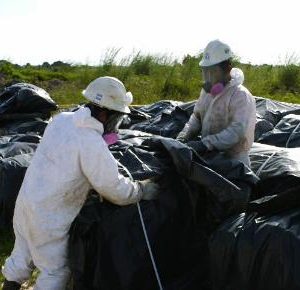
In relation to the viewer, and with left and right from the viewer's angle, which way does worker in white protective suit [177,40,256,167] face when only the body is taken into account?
facing the viewer and to the left of the viewer

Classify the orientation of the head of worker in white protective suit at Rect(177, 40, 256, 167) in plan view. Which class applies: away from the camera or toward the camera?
toward the camera

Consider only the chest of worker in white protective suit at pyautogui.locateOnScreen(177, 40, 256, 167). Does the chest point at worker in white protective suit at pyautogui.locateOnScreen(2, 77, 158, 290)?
yes
